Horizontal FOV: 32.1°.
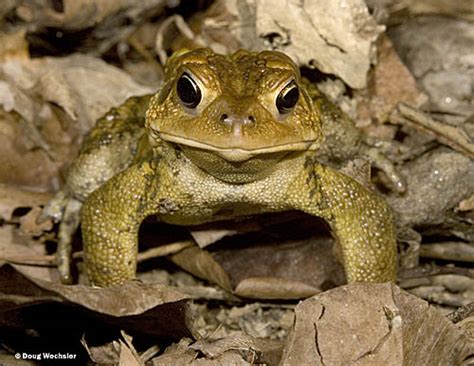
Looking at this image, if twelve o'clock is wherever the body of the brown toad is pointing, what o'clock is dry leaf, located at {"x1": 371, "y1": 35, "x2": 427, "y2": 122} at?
The dry leaf is roughly at 7 o'clock from the brown toad.

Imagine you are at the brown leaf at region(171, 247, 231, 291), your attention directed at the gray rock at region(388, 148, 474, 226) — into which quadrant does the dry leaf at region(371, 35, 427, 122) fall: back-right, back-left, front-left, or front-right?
front-left

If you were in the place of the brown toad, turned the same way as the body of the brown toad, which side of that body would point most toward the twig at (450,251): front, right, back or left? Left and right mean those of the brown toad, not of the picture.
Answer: left

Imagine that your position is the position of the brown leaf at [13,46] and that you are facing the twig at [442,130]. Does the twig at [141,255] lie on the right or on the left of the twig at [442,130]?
right

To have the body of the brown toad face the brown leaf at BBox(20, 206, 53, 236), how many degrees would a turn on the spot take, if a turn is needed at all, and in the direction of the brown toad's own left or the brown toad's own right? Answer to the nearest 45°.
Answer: approximately 90° to the brown toad's own right

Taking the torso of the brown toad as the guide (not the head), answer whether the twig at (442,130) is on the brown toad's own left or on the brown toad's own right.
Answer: on the brown toad's own left

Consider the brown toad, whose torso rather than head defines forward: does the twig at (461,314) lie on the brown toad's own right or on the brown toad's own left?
on the brown toad's own left

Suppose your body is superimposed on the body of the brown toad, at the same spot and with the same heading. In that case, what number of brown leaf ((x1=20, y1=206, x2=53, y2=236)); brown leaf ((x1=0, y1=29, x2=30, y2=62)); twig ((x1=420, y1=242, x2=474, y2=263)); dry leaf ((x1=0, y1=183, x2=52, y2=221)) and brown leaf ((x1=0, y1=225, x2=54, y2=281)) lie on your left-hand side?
1

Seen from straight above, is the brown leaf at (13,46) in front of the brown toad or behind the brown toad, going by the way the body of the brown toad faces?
behind

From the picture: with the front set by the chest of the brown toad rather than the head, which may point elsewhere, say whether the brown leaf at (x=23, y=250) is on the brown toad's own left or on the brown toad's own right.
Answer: on the brown toad's own right

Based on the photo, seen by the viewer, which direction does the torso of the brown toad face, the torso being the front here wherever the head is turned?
toward the camera

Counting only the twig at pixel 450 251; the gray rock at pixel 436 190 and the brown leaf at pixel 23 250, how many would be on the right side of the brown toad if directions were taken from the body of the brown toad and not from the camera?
1

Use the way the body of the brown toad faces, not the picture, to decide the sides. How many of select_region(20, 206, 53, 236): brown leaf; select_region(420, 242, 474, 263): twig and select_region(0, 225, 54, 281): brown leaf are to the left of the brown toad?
1
